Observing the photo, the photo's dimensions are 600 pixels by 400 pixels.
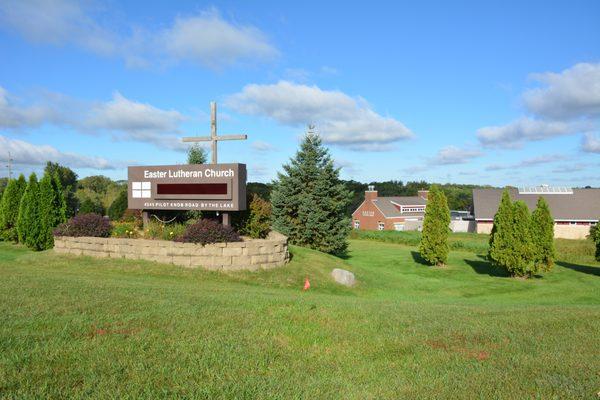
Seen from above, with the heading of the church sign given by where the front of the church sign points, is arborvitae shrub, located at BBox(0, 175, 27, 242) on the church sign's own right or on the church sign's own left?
on the church sign's own right

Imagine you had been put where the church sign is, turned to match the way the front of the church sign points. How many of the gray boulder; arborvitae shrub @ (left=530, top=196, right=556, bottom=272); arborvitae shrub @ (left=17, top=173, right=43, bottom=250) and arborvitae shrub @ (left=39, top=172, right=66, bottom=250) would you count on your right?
2

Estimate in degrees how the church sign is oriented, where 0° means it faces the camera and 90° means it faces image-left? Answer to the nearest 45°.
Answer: approximately 45°

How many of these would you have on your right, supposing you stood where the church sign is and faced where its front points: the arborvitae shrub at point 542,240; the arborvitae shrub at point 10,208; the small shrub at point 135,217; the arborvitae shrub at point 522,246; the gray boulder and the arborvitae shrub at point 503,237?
2

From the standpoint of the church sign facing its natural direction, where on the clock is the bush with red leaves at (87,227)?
The bush with red leaves is roughly at 2 o'clock from the church sign.

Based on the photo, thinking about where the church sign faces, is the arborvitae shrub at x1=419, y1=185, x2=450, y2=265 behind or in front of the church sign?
behind

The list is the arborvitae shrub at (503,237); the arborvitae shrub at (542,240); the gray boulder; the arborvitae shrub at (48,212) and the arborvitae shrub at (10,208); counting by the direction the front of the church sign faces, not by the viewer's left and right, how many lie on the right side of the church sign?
2

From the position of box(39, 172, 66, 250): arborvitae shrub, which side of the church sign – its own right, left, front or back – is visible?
right

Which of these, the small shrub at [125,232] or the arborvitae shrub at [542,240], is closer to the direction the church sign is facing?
the small shrub

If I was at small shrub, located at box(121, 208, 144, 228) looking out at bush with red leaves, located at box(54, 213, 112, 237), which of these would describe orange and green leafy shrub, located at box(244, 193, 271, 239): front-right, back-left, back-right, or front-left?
back-left

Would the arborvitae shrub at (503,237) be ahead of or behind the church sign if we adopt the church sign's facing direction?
behind

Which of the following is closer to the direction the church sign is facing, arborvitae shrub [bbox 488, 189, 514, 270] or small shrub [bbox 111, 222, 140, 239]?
the small shrub

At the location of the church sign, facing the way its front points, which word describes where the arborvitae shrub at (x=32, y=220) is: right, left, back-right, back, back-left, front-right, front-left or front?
right
